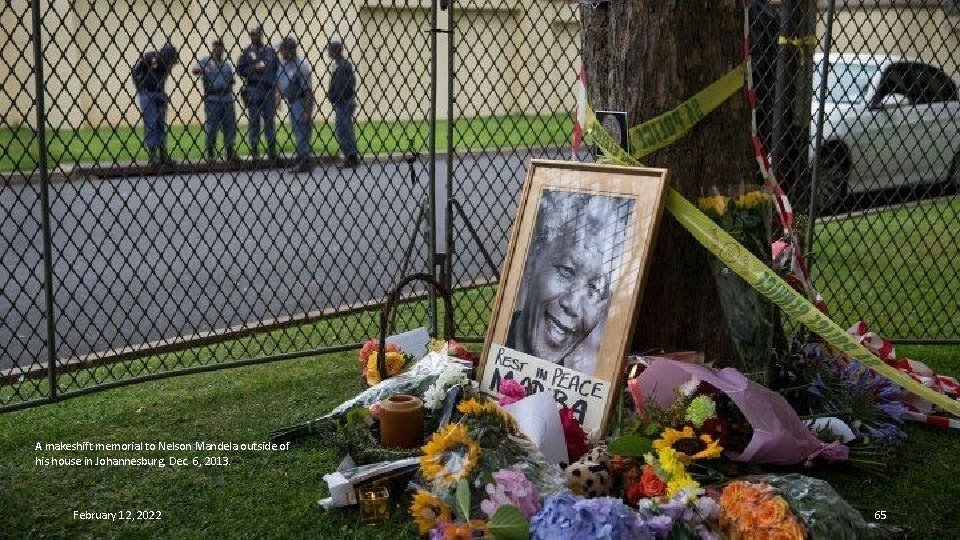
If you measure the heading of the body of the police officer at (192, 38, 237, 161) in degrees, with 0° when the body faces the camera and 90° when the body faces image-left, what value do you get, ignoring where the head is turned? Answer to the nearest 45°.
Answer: approximately 0°

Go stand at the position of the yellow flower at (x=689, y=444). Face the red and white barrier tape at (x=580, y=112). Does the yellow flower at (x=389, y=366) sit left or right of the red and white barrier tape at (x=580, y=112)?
left

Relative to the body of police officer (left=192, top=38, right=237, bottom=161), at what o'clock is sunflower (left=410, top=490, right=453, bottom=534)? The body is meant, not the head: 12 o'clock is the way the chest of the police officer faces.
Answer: The sunflower is roughly at 12 o'clock from the police officer.

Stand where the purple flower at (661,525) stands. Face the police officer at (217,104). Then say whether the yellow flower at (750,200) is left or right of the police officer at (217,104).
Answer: right

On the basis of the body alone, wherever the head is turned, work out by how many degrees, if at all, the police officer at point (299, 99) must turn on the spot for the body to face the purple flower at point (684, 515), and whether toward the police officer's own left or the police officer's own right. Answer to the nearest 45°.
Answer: approximately 45° to the police officer's own left

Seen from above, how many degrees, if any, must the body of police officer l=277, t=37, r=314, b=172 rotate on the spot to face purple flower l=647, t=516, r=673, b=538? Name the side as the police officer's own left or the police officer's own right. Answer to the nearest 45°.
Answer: approximately 45° to the police officer's own left

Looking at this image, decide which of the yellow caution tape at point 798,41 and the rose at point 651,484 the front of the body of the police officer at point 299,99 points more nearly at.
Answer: the rose

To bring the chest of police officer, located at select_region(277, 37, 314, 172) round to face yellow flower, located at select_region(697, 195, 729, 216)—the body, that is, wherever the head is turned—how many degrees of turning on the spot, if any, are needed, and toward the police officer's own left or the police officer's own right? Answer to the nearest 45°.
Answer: approximately 45° to the police officer's own left

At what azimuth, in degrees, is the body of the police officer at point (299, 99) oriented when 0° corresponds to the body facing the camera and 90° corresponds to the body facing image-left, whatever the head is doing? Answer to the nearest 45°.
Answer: approximately 45°

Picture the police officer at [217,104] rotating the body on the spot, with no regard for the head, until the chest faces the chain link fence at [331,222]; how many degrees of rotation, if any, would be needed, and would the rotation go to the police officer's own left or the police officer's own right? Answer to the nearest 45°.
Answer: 0° — they already face it
